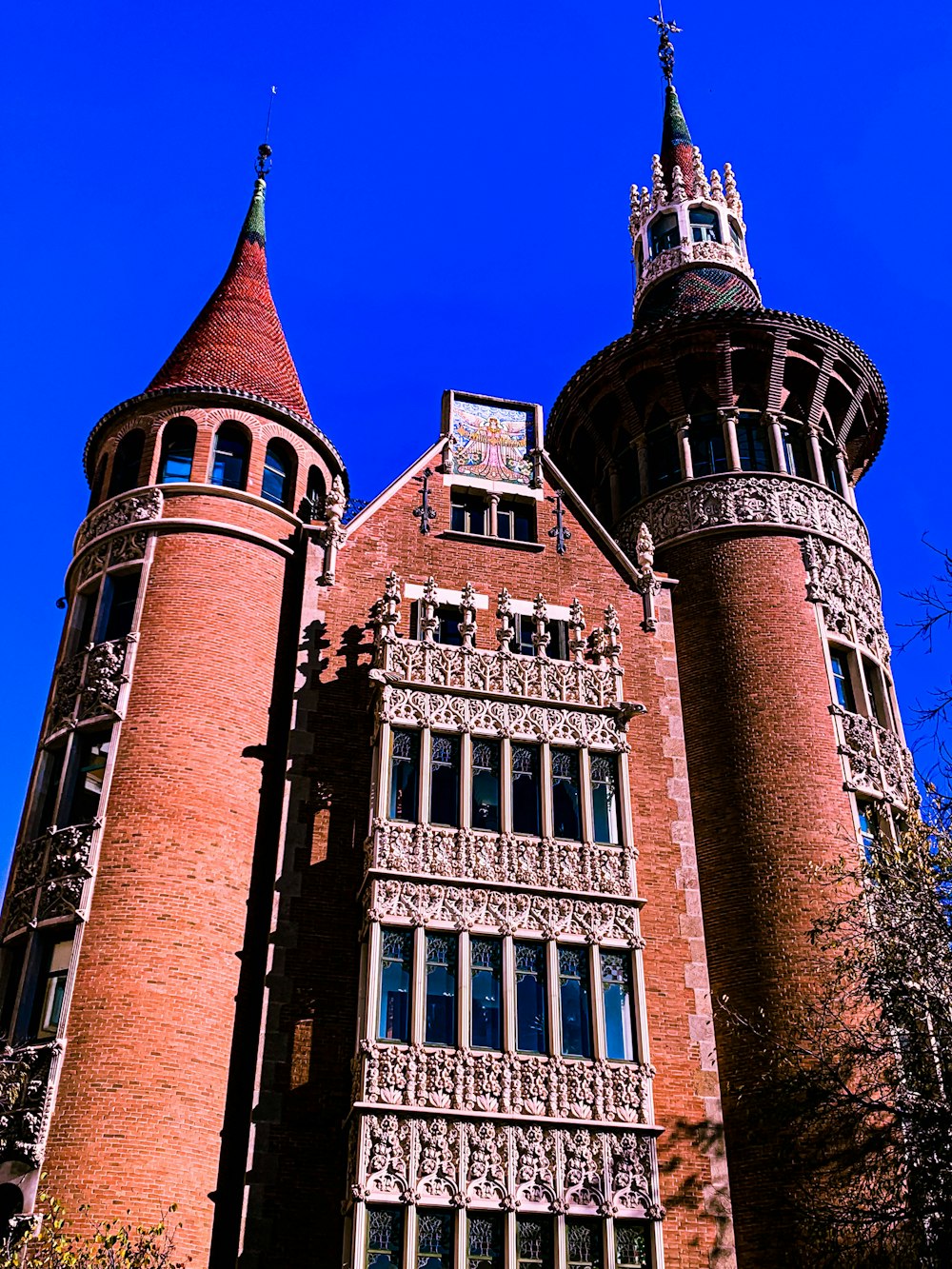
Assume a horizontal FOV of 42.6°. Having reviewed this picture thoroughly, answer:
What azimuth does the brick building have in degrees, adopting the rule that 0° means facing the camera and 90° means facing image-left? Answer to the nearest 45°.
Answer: approximately 0°
